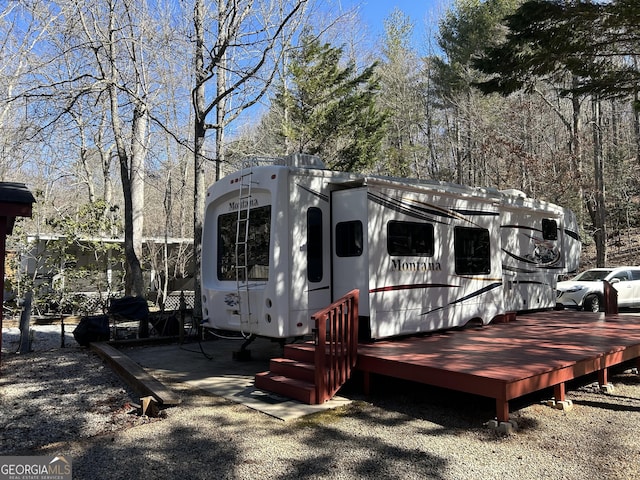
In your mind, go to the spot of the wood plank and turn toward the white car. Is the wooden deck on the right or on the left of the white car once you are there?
right

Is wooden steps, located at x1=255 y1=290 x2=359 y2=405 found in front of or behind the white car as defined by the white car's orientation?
in front

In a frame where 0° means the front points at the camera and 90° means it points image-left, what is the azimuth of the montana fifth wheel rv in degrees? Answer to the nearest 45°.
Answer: approximately 225°

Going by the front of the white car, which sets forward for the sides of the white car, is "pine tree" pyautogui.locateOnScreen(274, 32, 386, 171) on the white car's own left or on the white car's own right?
on the white car's own right

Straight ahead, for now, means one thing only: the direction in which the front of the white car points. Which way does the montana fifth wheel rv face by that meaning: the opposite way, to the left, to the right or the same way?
the opposite way

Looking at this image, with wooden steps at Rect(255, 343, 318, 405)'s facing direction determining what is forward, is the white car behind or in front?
behind

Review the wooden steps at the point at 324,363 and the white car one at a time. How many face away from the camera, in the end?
0

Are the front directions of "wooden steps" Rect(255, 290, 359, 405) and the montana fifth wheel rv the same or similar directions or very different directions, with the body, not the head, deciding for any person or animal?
very different directions

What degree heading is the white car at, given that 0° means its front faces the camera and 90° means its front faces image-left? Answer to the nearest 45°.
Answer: approximately 45°

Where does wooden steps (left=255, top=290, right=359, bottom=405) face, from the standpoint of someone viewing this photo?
facing the viewer and to the left of the viewer

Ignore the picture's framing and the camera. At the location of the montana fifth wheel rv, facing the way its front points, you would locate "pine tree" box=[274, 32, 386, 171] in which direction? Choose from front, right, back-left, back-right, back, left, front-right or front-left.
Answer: front-left
